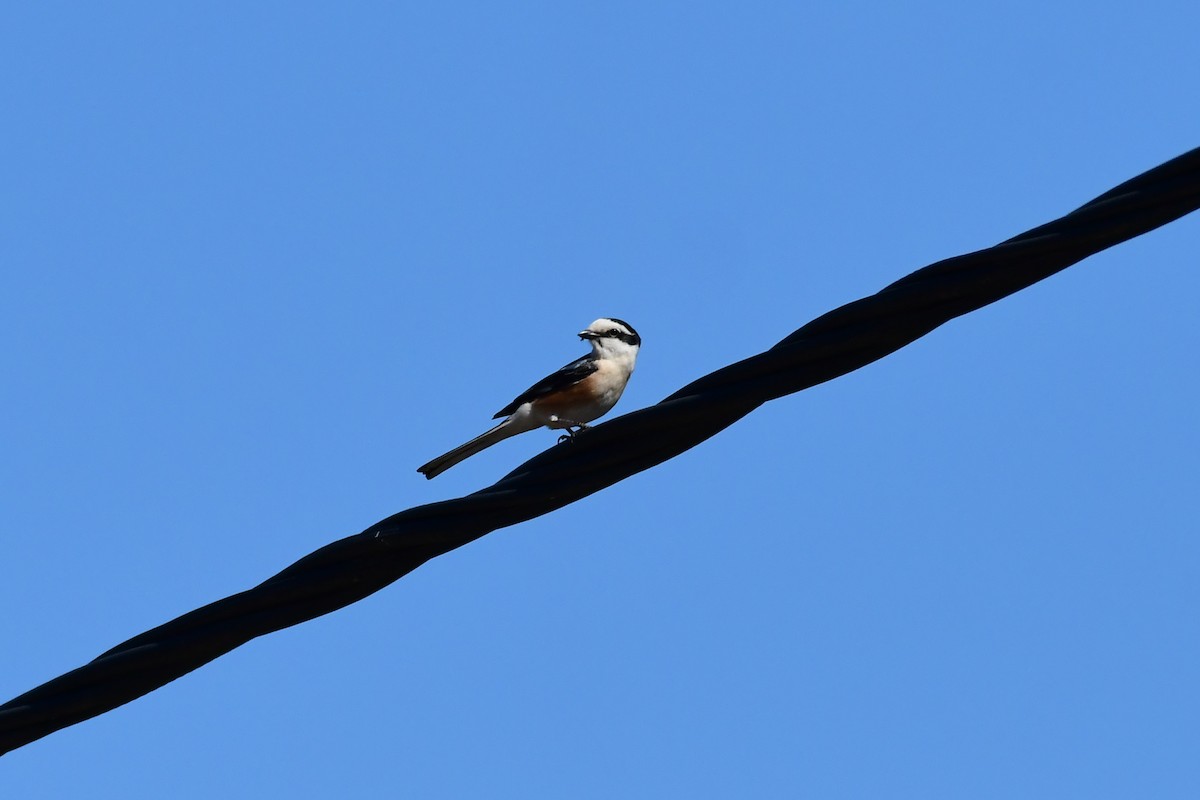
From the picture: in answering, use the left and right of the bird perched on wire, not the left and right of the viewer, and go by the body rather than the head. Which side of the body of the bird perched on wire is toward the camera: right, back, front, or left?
right
